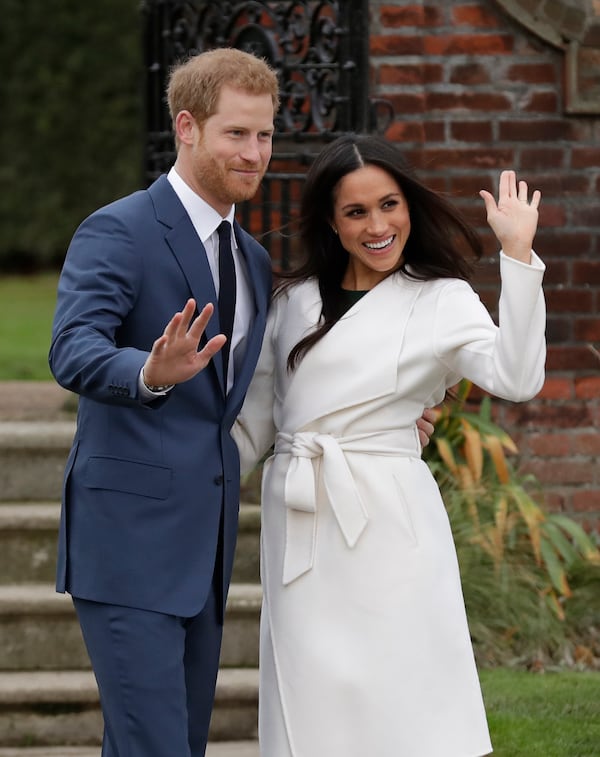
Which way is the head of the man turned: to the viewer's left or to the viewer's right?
to the viewer's right

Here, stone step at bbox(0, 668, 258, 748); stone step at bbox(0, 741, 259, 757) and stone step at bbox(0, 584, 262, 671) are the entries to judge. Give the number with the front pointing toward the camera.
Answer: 3

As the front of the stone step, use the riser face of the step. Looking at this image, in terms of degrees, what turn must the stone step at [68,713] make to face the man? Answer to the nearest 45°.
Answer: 0° — it already faces them

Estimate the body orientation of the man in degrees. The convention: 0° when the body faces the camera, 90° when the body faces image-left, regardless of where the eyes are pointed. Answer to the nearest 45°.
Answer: approximately 315°

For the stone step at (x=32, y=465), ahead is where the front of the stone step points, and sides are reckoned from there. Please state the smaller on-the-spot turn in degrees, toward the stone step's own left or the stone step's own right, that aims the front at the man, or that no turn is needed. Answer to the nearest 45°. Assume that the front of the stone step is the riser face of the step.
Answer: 0° — it already faces them

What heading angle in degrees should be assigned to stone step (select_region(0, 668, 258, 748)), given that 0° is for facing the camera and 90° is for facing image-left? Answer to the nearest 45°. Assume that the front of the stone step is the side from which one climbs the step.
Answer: approximately 0°

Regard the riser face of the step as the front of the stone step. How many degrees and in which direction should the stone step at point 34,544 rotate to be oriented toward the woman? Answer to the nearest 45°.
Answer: approximately 45° to its left
